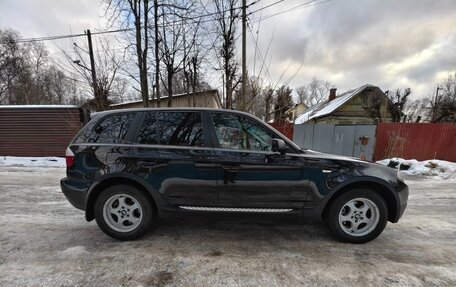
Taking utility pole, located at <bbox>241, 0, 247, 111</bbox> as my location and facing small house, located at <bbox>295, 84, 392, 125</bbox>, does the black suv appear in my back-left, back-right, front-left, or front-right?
back-right

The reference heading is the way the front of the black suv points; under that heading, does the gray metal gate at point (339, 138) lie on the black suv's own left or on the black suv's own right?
on the black suv's own left

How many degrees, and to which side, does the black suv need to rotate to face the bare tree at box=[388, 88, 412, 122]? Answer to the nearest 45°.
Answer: approximately 45° to its left

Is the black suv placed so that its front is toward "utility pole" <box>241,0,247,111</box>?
no

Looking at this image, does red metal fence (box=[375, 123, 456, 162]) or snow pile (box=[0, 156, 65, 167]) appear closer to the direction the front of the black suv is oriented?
the red metal fence

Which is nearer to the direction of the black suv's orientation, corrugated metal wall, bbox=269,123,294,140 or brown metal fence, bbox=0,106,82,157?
the corrugated metal wall

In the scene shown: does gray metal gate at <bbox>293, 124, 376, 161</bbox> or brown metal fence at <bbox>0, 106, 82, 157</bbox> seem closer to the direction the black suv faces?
the gray metal gate

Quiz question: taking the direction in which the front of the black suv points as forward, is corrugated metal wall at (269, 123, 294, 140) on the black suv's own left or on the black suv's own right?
on the black suv's own left

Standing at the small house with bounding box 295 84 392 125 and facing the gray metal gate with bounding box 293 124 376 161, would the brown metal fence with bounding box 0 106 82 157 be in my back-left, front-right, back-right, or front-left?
front-right

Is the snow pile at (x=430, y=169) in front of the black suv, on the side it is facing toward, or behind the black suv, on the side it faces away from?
in front

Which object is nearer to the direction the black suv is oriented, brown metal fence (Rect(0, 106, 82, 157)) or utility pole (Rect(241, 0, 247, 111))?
the utility pole

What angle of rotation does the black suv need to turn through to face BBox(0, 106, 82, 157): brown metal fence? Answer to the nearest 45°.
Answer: approximately 135° to its left

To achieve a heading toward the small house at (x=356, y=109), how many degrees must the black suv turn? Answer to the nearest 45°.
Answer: approximately 45° to its left

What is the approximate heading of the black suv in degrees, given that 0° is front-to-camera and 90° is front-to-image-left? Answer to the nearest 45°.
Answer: approximately 270°

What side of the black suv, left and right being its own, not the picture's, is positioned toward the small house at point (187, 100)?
left

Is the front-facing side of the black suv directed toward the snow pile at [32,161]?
no
